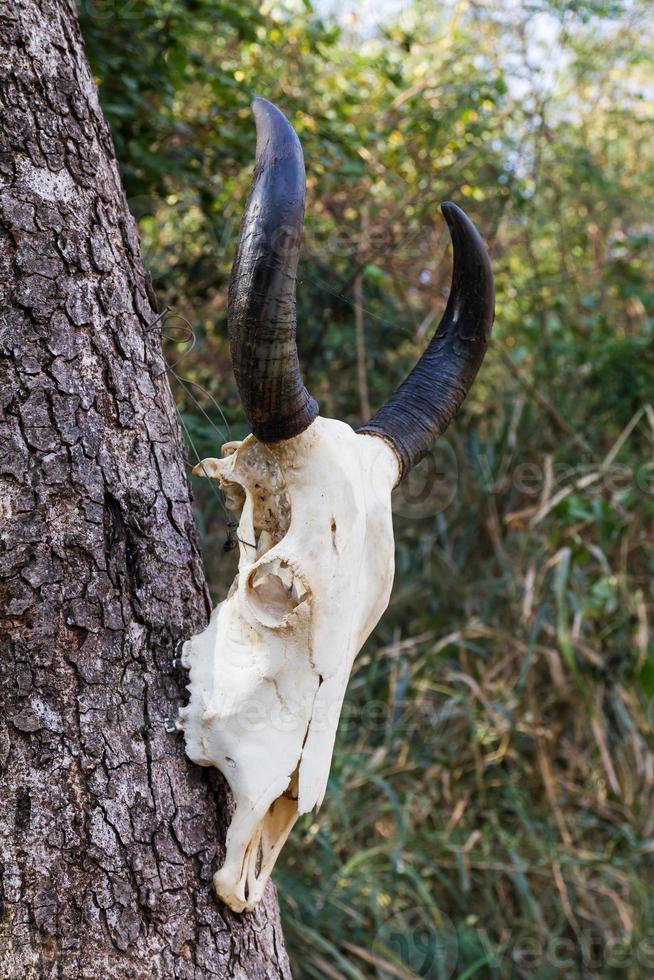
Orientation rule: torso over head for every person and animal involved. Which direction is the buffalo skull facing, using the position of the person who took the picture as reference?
facing the viewer and to the right of the viewer
